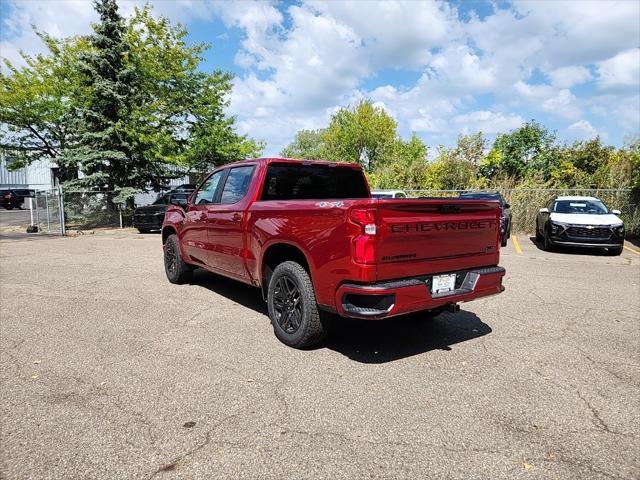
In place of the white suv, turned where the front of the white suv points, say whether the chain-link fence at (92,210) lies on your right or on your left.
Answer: on your right

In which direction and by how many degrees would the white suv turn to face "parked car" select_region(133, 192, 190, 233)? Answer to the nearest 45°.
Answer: approximately 90° to its right

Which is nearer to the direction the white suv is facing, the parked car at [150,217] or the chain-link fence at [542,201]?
the parked car

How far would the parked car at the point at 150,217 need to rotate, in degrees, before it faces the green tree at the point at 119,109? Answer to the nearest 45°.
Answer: approximately 135° to its right

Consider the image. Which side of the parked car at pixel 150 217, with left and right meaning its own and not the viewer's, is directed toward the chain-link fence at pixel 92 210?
right

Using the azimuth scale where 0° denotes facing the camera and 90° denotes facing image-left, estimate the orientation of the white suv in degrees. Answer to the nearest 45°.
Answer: approximately 0°

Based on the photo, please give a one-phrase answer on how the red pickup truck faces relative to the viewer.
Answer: facing away from the viewer and to the left of the viewer

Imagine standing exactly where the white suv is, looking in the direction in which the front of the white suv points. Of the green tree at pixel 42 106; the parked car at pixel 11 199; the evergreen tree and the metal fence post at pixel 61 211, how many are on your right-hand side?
4

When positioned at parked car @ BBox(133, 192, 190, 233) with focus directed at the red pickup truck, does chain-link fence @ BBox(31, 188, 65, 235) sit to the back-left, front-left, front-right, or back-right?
back-right

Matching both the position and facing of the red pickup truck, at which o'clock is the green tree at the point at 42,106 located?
The green tree is roughly at 12 o'clock from the red pickup truck.

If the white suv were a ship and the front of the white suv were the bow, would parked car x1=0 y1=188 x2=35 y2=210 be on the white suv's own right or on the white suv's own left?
on the white suv's own right

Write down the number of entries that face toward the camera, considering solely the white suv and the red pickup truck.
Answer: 1
